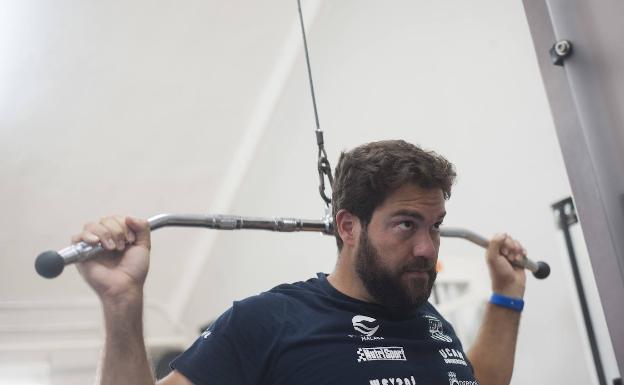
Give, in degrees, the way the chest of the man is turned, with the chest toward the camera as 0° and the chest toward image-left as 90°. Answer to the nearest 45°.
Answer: approximately 315°

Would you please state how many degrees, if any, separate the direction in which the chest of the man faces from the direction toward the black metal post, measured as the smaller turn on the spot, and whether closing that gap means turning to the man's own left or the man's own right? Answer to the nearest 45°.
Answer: approximately 90° to the man's own left
